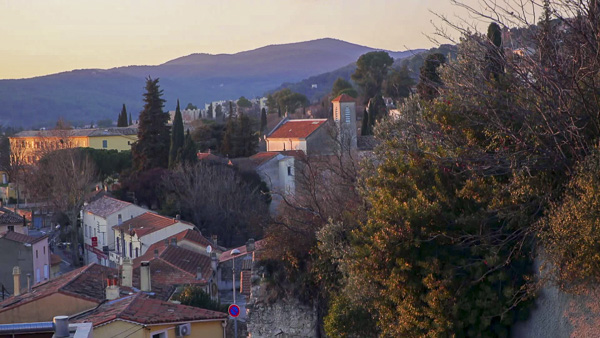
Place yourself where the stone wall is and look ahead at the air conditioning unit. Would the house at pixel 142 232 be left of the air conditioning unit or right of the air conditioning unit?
right

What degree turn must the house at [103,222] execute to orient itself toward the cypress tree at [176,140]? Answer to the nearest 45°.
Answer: approximately 180°

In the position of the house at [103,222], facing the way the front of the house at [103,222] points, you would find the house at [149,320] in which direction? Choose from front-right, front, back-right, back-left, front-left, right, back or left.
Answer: front-left

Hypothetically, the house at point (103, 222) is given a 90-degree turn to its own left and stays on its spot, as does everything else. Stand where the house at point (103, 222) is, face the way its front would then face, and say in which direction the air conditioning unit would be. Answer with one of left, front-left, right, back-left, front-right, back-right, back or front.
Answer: front-right

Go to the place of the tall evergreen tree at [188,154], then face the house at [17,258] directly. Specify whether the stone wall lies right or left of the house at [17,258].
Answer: left

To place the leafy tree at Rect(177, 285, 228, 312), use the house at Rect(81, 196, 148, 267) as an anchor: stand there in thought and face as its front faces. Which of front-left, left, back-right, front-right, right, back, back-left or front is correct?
front-left

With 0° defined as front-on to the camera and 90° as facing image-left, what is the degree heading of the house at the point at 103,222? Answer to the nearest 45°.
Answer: approximately 45°

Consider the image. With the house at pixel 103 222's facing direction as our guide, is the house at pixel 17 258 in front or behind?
in front
